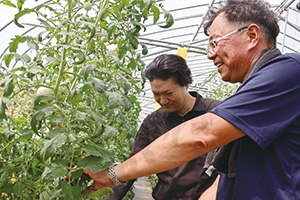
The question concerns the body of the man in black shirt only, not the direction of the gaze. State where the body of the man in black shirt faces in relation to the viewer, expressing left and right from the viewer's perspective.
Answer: facing the viewer and to the left of the viewer

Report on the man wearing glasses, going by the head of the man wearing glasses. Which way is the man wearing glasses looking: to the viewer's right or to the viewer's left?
to the viewer's left

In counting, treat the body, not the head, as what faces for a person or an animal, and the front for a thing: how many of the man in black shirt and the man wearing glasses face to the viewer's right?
0

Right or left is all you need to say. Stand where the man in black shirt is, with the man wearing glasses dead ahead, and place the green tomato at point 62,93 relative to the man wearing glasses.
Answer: right

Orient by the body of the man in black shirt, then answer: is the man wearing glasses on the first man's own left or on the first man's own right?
on the first man's own left

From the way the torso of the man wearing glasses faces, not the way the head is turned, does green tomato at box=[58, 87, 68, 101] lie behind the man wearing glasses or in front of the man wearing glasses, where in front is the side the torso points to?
in front

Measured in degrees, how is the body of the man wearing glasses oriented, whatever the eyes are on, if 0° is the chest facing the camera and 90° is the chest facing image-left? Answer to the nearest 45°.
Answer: approximately 90°

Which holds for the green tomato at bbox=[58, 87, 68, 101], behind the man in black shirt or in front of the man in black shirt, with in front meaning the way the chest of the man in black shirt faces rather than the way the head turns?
in front

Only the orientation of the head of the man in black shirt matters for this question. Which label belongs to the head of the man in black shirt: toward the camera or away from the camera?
toward the camera

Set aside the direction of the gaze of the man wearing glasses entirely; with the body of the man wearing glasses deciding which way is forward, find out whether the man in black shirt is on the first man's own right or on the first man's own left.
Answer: on the first man's own right

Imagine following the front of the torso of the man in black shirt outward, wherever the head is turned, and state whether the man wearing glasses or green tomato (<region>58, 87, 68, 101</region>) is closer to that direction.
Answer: the green tomato

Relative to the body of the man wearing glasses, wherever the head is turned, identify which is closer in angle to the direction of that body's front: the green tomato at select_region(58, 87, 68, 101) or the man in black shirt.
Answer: the green tomato
